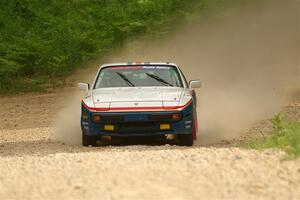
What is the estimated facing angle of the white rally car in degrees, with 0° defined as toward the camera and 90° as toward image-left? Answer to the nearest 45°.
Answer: approximately 0°
